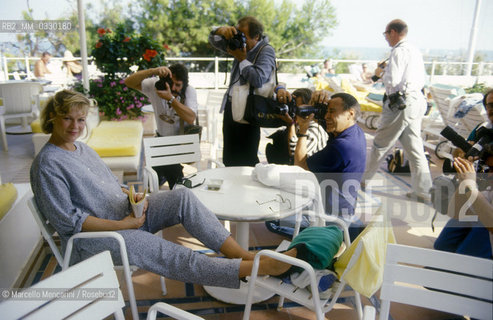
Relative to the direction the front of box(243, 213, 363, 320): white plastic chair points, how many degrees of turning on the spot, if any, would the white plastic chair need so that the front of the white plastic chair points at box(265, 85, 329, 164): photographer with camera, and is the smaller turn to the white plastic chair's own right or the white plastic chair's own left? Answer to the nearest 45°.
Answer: approximately 45° to the white plastic chair's own right

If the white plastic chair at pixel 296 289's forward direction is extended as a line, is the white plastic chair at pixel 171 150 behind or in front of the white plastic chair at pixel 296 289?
in front

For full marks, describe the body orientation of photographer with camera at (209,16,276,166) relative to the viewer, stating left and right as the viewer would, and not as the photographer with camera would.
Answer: facing to the left of the viewer

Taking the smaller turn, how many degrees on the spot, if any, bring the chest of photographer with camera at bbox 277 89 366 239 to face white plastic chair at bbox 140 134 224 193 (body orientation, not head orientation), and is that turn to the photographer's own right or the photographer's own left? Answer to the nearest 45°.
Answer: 0° — they already face it

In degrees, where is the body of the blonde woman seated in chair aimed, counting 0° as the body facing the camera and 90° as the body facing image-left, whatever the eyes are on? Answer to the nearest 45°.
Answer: approximately 315°

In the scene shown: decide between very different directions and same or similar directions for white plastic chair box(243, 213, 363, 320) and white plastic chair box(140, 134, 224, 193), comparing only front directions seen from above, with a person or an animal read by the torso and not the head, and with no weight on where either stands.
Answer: very different directions

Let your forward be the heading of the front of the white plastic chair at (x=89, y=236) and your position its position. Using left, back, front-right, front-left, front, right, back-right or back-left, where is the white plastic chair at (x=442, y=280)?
front-right

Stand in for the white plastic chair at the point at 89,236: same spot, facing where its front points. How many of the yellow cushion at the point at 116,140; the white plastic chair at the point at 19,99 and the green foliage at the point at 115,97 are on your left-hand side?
3

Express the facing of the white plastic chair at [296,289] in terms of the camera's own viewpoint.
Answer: facing away from the viewer and to the left of the viewer

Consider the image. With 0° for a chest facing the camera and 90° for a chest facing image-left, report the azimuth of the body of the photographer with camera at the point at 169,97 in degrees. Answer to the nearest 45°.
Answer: approximately 45°

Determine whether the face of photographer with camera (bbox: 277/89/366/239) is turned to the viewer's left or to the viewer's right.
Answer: to the viewer's left

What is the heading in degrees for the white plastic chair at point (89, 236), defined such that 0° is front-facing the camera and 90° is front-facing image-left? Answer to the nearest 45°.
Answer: approximately 270°
